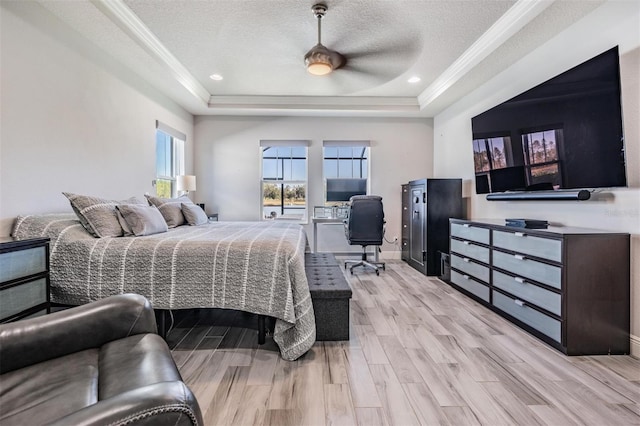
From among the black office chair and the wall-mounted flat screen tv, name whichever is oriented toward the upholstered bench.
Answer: the wall-mounted flat screen tv

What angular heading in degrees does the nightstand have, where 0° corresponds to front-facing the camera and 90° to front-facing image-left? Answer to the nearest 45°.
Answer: approximately 315°

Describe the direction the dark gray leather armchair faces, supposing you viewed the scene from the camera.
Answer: facing to the right of the viewer

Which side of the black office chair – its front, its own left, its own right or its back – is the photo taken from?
back

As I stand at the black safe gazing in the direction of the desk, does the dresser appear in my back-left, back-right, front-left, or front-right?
back-left

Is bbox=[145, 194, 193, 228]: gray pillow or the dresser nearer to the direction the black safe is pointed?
the gray pillow

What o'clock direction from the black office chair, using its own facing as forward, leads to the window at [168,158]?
The window is roughly at 9 o'clock from the black office chair.

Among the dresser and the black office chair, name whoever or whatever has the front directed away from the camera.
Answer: the black office chair

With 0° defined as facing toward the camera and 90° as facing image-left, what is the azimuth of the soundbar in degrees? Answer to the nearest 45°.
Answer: approximately 45°

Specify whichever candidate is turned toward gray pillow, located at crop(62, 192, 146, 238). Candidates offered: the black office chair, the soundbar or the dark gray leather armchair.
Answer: the soundbar
